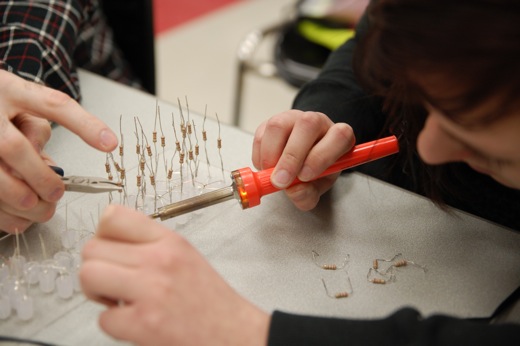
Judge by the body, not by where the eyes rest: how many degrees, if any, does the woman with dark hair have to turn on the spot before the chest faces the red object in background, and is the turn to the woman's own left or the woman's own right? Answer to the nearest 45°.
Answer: approximately 90° to the woman's own right

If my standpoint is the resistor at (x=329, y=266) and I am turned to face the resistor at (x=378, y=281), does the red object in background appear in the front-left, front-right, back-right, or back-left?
back-left

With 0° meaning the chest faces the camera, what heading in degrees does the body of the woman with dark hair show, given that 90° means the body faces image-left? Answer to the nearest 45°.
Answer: approximately 90°
